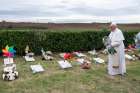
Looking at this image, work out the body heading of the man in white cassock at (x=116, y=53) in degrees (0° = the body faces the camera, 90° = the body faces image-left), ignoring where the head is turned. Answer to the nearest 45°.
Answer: approximately 90°
